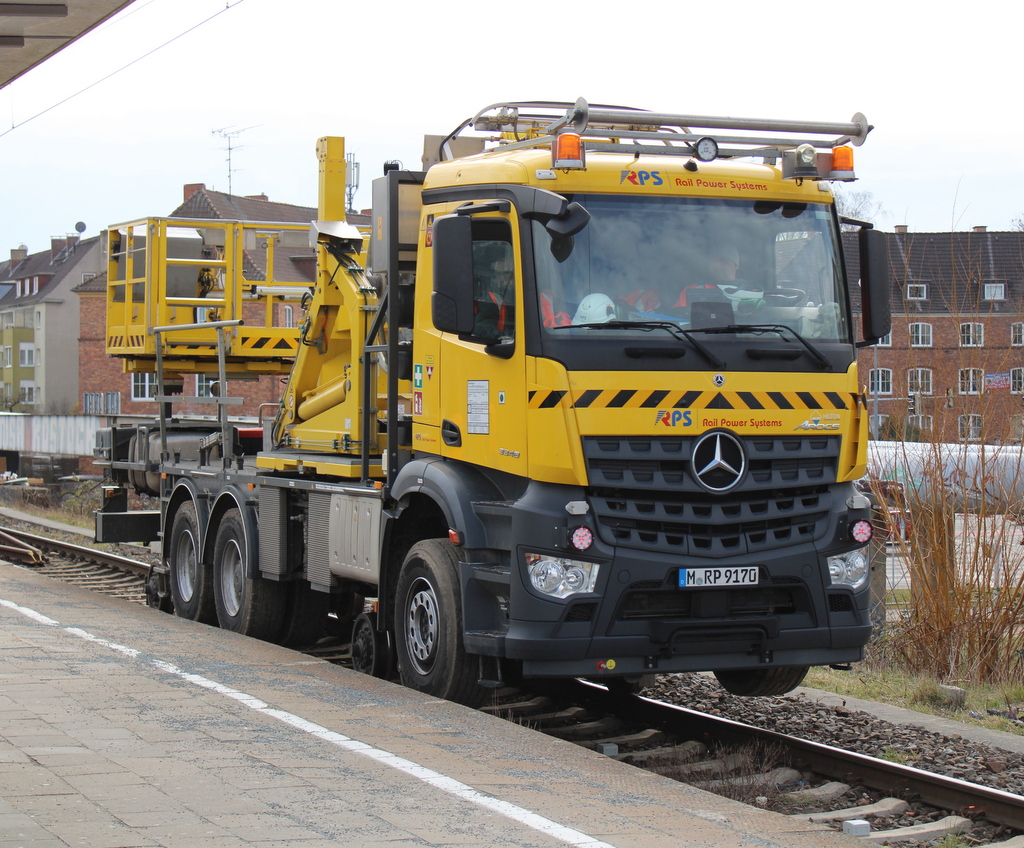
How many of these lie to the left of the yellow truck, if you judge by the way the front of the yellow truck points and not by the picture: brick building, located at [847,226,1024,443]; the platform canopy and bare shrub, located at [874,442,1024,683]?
2

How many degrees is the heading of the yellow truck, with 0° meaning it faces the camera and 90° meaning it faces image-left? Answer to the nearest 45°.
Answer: approximately 315°

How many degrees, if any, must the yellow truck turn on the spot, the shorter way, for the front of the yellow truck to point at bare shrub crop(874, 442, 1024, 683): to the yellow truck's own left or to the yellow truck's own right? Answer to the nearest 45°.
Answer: approximately 90° to the yellow truck's own left

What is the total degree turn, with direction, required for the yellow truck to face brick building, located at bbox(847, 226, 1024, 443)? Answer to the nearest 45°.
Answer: approximately 90° to its left
